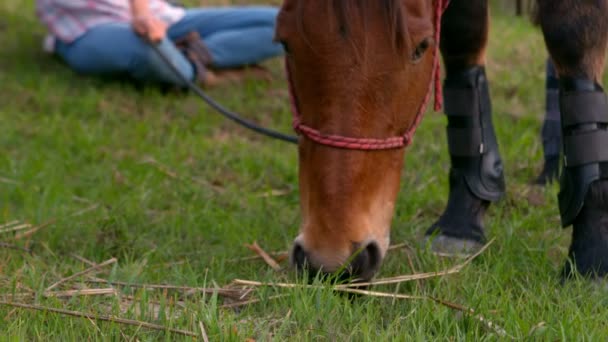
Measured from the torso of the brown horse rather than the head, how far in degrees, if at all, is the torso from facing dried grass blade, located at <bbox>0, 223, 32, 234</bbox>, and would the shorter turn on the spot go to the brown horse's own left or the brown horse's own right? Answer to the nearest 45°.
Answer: approximately 90° to the brown horse's own right

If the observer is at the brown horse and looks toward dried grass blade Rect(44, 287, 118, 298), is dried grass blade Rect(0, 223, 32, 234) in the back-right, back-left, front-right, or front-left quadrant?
front-right

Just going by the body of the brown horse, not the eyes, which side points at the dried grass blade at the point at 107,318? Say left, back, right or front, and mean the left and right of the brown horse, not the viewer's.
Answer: front

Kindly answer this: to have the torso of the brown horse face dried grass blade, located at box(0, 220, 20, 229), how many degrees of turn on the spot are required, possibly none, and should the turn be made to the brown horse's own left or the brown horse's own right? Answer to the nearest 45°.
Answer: approximately 90° to the brown horse's own right

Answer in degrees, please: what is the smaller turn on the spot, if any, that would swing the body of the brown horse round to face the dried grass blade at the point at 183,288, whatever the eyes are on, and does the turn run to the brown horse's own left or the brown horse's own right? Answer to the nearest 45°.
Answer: approximately 45° to the brown horse's own right

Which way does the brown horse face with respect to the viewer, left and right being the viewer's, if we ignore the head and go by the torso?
facing the viewer and to the left of the viewer

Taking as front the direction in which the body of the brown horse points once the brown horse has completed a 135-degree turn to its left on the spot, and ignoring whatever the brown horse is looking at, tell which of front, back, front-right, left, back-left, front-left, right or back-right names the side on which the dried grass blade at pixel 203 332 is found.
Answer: back-right
